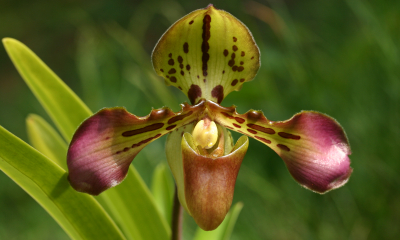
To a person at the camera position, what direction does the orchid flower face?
facing the viewer
